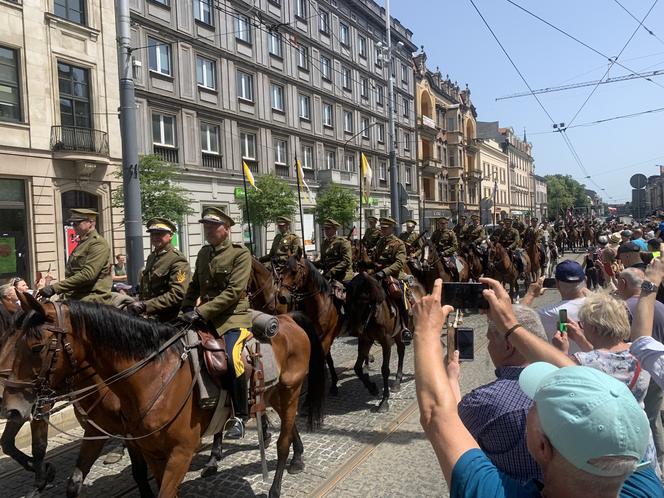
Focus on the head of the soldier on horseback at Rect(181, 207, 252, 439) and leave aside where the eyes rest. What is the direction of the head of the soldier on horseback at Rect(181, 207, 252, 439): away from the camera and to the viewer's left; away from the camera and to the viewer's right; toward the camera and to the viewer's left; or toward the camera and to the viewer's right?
toward the camera and to the viewer's left

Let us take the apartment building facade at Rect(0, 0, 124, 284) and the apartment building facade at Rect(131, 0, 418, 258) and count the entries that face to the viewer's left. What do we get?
0

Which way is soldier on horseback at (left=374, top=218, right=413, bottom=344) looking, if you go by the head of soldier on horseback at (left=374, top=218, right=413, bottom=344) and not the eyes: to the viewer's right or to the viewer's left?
to the viewer's left

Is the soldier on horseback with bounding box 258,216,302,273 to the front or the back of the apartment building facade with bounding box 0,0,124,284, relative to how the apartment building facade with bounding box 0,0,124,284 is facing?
to the front

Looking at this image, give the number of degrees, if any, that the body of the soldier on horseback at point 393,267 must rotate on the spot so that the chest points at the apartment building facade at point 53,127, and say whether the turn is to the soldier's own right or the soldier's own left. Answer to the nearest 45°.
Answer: approximately 90° to the soldier's own right

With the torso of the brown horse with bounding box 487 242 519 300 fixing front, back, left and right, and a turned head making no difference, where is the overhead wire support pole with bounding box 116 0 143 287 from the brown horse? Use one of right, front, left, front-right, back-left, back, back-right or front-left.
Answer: front

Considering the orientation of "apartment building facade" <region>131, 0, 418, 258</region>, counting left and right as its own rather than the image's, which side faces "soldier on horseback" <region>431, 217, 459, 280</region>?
front

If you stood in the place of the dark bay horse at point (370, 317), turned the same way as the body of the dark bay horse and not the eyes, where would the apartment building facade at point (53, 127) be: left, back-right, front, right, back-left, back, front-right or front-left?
right

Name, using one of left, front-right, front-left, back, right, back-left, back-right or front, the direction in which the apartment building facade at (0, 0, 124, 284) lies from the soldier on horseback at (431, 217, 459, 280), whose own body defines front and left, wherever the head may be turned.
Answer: front-right

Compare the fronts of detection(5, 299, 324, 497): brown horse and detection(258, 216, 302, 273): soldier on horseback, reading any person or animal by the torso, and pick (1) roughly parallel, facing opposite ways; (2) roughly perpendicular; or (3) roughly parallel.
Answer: roughly parallel

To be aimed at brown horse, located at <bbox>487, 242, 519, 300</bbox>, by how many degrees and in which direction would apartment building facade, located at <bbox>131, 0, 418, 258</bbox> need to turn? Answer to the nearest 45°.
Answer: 0° — it already faces it

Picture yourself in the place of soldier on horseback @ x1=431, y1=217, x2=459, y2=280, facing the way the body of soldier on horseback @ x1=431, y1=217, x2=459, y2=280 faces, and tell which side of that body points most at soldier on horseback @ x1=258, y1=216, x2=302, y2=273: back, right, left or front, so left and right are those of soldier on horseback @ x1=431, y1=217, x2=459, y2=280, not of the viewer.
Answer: front

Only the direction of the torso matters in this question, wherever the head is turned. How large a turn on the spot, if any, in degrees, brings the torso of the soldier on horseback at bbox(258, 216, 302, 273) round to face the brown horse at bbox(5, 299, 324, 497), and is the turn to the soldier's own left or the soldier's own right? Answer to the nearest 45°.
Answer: approximately 45° to the soldier's own left

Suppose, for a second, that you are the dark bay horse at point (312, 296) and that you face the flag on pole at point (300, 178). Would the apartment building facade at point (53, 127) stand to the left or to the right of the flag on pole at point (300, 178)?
left

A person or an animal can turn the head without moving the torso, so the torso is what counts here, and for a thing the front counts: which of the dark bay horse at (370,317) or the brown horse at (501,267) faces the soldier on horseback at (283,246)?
the brown horse

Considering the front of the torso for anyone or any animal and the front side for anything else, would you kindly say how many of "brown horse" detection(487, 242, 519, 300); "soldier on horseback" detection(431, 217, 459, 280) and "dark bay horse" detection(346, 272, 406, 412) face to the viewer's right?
0

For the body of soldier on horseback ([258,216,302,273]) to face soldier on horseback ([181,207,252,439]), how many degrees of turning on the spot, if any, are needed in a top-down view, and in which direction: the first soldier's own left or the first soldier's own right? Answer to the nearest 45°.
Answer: approximately 45° to the first soldier's own left

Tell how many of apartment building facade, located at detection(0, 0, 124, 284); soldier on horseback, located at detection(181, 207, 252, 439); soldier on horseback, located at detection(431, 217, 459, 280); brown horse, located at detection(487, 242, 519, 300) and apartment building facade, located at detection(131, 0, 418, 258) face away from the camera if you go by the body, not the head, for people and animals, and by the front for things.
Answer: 0
